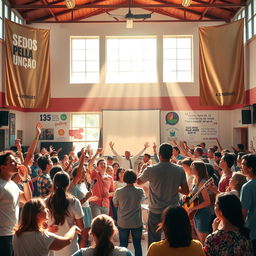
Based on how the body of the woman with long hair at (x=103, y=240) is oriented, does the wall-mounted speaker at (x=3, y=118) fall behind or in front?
in front

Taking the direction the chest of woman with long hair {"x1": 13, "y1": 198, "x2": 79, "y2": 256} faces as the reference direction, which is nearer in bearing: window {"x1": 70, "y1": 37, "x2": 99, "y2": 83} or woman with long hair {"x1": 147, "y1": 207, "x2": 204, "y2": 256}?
the window

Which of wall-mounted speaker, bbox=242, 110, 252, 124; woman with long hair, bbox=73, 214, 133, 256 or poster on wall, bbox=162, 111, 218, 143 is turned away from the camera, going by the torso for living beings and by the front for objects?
the woman with long hair

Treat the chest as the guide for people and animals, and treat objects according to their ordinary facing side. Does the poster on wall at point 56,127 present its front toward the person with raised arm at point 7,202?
yes

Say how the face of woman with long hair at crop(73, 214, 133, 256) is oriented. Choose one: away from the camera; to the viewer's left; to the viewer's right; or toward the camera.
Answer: away from the camera

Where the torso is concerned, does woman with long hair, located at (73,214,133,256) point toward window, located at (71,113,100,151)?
yes

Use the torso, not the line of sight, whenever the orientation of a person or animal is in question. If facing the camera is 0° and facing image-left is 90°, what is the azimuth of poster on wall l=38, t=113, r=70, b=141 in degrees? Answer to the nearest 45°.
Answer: approximately 0°

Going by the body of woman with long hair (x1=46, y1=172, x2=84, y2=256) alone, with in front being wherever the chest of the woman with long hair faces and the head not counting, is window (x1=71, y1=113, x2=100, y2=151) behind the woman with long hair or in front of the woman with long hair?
in front

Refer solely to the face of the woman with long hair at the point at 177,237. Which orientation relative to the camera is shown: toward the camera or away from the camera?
away from the camera

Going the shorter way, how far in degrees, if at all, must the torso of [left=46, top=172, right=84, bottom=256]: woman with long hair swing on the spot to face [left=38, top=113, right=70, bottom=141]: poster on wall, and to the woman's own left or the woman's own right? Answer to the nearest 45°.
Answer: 0° — they already face it

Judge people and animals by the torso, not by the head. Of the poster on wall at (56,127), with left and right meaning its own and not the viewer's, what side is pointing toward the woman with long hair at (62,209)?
front

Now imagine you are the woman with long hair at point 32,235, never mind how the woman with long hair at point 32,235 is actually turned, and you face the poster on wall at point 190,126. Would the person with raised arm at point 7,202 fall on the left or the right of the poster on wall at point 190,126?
left

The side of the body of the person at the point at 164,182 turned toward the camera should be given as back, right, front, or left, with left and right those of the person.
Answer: back

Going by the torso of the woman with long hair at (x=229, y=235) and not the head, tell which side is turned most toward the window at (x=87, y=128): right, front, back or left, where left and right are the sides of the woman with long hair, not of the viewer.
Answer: front
